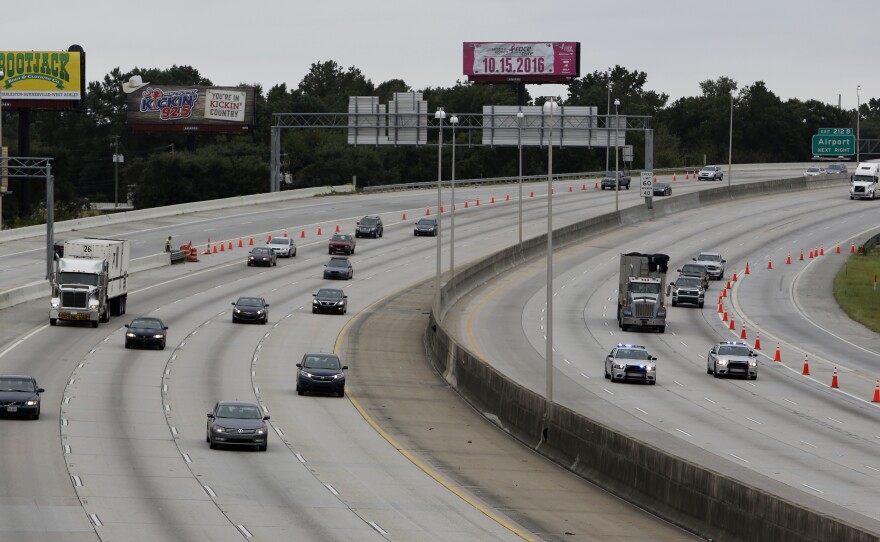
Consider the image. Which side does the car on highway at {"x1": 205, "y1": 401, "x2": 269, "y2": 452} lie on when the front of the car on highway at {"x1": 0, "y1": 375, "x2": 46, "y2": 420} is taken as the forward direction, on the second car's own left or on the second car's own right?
on the second car's own left

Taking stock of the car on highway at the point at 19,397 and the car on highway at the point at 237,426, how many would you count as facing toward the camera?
2

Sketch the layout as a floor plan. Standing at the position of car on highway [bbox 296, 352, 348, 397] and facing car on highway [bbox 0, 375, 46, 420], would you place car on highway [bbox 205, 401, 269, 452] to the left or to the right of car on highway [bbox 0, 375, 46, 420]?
left

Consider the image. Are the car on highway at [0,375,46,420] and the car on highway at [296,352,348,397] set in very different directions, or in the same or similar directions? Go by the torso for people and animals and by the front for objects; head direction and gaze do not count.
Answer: same or similar directions

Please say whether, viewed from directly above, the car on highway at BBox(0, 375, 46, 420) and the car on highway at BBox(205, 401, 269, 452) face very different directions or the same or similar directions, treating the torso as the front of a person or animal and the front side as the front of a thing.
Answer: same or similar directions

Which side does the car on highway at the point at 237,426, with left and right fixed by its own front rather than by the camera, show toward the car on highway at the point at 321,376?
back

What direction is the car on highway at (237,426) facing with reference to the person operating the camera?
facing the viewer

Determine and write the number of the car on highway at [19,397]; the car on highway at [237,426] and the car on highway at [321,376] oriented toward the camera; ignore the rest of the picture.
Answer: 3

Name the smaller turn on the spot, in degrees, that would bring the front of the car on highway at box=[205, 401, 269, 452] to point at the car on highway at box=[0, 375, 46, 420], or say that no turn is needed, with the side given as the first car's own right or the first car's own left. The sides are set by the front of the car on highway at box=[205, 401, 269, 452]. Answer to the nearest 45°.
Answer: approximately 135° to the first car's own right

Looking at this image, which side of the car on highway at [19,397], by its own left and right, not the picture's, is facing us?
front

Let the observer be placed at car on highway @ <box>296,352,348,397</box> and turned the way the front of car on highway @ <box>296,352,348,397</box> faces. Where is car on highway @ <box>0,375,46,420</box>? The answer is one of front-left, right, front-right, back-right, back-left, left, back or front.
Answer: front-right
